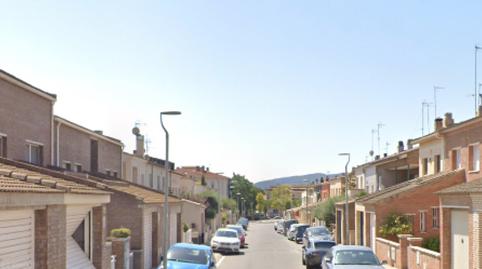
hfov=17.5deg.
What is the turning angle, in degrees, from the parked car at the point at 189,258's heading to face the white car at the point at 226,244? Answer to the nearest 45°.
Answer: approximately 180°

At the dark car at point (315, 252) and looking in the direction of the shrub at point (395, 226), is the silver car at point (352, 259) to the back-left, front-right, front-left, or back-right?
back-right

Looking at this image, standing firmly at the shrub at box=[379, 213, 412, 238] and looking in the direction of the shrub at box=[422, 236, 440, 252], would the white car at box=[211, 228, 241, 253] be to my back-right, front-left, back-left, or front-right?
back-right

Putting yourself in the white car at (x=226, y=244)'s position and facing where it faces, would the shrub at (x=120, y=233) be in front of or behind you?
in front

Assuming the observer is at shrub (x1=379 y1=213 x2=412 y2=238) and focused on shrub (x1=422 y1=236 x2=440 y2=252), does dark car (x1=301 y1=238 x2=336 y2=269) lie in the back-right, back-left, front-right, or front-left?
front-right

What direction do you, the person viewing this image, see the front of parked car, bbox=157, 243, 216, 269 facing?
facing the viewer

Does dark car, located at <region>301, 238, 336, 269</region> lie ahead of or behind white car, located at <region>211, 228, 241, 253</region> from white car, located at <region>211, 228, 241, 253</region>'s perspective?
ahead

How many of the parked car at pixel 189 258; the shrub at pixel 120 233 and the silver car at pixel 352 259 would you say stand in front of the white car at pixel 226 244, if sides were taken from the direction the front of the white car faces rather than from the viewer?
3

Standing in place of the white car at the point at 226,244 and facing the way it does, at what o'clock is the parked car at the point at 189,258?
The parked car is roughly at 12 o'clock from the white car.

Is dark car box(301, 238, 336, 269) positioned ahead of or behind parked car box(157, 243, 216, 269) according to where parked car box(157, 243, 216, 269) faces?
behind
